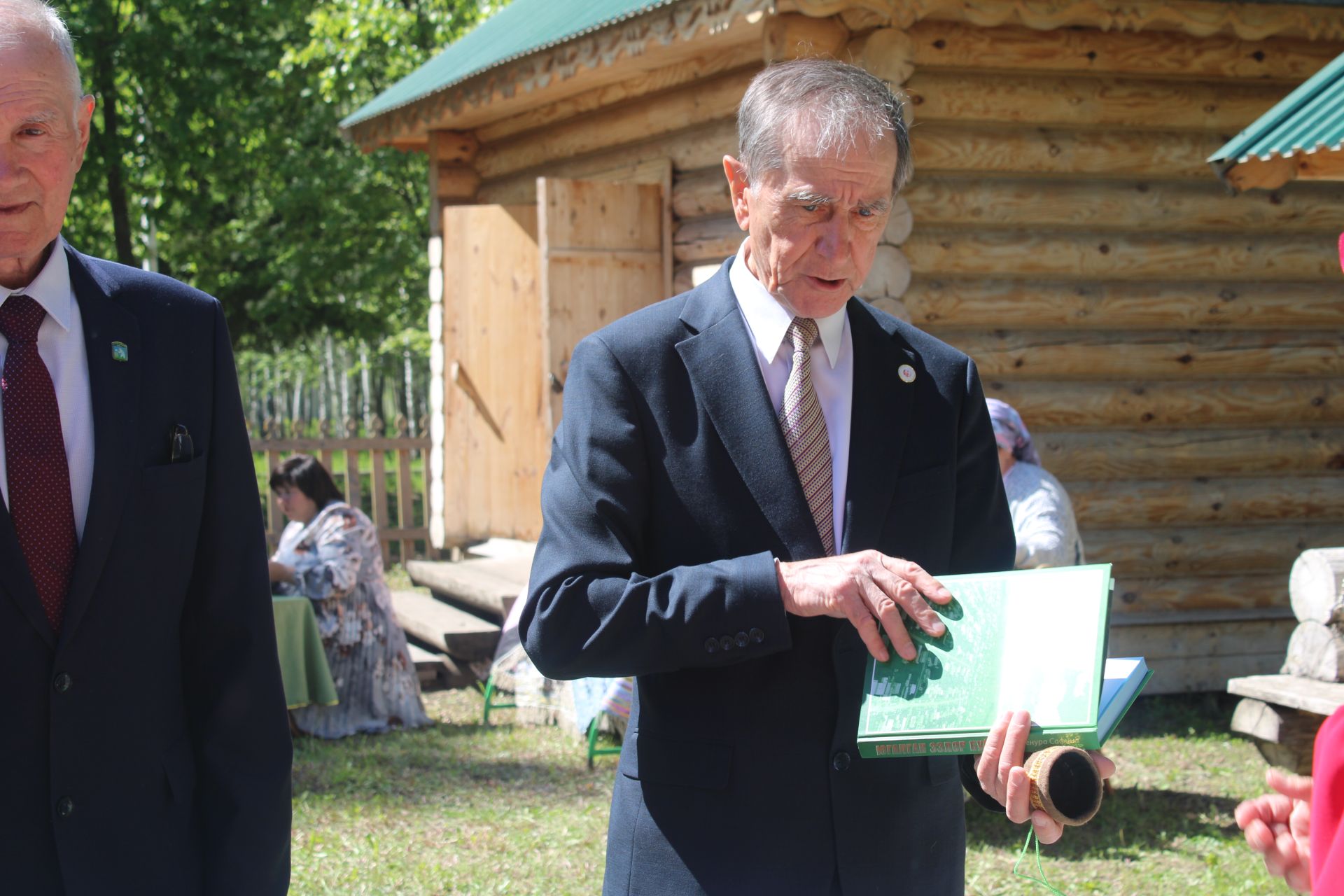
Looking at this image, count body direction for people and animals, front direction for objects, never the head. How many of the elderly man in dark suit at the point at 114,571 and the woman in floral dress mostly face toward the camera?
1

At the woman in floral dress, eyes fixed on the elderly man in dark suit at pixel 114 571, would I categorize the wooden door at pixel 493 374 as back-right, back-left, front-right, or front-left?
back-left

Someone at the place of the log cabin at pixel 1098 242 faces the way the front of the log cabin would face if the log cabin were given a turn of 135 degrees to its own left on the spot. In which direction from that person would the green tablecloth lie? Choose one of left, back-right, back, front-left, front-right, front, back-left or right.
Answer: back

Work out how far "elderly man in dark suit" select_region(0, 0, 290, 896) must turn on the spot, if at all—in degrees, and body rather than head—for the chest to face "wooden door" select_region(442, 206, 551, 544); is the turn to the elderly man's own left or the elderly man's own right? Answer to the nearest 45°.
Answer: approximately 180°

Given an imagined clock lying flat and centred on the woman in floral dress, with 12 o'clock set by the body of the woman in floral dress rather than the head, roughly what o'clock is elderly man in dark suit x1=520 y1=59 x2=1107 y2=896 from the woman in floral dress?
The elderly man in dark suit is roughly at 9 o'clock from the woman in floral dress.

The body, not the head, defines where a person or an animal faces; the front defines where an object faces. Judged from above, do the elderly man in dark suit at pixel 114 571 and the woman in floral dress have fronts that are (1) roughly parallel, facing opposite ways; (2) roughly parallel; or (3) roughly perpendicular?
roughly perpendicular

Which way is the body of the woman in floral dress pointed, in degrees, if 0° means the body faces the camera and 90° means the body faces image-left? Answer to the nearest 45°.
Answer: approximately 90°

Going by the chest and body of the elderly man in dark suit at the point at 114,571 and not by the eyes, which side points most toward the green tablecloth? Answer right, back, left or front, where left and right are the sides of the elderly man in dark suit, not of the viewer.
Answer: back

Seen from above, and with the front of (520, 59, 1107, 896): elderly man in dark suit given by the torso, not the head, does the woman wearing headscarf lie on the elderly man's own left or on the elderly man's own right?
on the elderly man's own left
